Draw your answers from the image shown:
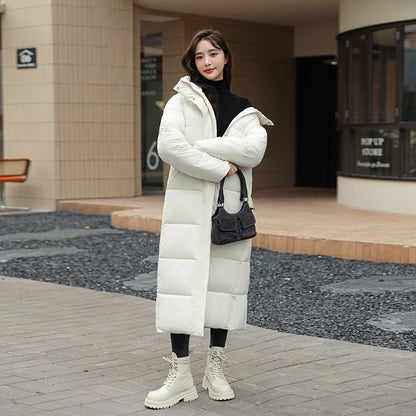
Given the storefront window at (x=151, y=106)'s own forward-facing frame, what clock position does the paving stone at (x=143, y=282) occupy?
The paving stone is roughly at 12 o'clock from the storefront window.

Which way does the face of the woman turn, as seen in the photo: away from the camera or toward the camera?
toward the camera

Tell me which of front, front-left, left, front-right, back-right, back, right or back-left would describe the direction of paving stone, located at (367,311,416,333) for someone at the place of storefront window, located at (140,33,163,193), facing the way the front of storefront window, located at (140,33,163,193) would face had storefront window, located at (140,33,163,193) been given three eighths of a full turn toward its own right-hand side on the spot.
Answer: back-left

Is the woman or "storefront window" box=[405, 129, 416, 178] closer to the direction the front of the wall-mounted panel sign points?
the woman

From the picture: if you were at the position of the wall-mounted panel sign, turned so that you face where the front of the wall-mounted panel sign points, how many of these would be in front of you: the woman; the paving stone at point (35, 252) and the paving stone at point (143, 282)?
3

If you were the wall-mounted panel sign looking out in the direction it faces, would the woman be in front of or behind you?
in front

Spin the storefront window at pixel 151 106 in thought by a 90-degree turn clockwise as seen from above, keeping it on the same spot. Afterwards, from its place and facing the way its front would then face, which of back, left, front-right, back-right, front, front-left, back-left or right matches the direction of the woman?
left

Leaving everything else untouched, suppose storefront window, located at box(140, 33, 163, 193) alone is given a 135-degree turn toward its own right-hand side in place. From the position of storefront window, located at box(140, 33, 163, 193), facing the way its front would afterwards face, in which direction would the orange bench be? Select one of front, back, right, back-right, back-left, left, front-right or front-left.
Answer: left

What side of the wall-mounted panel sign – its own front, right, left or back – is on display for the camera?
front

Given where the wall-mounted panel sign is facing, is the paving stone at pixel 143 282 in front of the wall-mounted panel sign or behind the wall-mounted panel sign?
in front

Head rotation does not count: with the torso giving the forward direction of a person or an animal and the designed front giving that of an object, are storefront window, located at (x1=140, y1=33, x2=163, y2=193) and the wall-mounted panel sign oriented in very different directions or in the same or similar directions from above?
same or similar directions

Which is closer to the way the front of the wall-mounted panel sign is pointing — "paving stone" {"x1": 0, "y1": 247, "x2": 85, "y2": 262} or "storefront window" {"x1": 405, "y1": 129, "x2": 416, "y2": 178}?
the paving stone

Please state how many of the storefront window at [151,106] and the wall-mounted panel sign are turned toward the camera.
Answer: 2

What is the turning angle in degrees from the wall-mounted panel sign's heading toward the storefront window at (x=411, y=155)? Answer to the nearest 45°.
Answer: approximately 45° to its left
